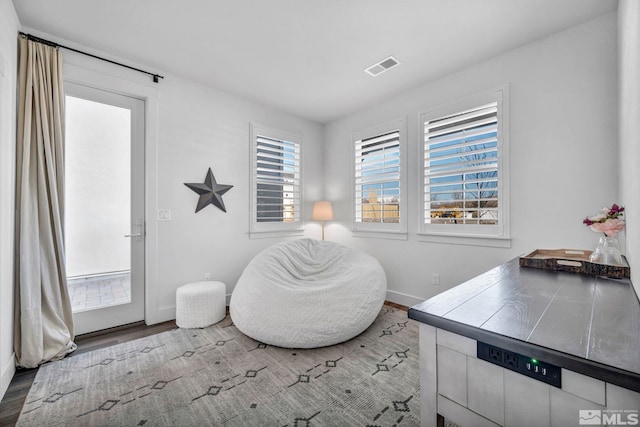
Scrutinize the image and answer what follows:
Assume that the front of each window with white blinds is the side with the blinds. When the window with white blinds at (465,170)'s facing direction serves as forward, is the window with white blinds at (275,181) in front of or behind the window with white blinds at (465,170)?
in front

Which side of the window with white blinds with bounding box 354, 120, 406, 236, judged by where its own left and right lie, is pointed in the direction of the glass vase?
left

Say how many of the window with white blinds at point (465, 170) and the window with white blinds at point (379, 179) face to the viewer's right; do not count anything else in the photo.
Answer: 0

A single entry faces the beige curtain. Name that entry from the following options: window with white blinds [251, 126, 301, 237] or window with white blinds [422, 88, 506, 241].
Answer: window with white blinds [422, 88, 506, 241]

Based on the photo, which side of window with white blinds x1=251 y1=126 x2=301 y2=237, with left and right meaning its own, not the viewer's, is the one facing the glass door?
right

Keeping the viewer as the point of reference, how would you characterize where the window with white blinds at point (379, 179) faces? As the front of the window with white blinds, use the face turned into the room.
facing the viewer and to the left of the viewer

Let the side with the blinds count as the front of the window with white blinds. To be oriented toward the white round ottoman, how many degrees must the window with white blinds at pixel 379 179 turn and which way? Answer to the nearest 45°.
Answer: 0° — it already faces it

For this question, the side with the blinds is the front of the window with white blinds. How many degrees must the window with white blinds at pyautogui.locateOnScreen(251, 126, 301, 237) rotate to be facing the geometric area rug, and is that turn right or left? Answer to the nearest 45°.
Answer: approximately 45° to its right

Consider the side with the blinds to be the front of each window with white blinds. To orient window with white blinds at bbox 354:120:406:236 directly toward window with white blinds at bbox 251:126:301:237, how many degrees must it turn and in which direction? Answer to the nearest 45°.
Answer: approximately 45° to its right

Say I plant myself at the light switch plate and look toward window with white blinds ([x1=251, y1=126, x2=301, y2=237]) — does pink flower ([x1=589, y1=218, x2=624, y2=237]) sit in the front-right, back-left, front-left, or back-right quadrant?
front-right

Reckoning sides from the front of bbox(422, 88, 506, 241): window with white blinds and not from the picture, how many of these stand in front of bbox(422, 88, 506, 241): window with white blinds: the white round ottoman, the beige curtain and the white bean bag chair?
3

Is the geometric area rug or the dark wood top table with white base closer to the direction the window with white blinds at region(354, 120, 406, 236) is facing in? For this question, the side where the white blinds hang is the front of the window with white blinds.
the geometric area rug

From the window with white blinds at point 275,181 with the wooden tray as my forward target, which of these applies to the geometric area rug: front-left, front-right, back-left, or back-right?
front-right

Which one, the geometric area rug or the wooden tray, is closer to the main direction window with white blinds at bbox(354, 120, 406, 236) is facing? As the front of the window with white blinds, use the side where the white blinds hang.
the geometric area rug

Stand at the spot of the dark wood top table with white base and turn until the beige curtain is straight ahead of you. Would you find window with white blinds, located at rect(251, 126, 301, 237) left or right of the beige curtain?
right

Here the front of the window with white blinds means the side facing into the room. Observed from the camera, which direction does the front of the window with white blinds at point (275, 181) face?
facing the viewer and to the right of the viewer

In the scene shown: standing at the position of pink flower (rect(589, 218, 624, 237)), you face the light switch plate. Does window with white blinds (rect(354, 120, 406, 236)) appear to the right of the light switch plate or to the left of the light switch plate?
right
